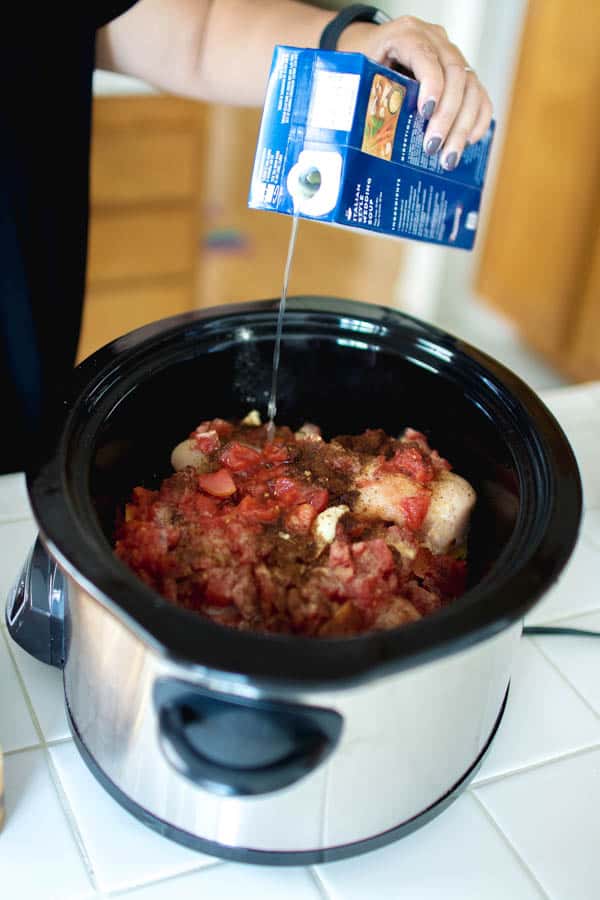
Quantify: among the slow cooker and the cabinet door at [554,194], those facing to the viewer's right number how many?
0

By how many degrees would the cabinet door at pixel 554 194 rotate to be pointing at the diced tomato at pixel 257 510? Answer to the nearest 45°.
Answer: approximately 45° to its left

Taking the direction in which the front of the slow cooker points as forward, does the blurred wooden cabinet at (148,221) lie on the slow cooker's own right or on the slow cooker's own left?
on the slow cooker's own right

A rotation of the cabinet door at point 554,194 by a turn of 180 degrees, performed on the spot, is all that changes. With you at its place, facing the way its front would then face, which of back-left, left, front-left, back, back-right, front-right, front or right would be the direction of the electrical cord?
back-right

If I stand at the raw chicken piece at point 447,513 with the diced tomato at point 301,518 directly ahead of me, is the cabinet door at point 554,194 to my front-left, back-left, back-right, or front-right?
back-right

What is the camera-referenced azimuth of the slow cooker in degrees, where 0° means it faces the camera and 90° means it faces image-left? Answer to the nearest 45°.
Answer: approximately 90°

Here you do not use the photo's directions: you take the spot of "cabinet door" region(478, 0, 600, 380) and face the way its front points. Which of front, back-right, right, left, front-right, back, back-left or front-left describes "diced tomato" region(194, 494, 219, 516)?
front-left

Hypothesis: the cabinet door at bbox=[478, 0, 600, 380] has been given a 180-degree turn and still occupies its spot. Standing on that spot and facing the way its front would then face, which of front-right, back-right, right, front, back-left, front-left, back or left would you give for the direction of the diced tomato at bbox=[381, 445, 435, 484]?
back-right

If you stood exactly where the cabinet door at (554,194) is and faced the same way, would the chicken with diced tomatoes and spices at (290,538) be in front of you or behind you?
in front
